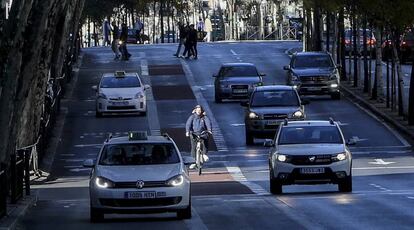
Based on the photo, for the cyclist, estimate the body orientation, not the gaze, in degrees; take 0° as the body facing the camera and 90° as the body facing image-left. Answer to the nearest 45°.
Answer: approximately 0°

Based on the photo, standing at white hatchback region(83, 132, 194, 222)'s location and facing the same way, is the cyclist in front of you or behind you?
behind

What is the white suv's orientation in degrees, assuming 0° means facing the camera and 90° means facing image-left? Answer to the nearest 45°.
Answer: approximately 0°

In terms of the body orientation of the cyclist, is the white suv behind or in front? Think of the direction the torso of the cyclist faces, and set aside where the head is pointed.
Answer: in front

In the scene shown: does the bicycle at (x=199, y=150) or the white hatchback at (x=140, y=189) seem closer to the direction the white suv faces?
the white hatchback

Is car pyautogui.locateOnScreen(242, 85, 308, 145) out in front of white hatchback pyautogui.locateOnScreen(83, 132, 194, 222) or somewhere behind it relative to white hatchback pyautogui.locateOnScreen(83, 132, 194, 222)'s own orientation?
behind
